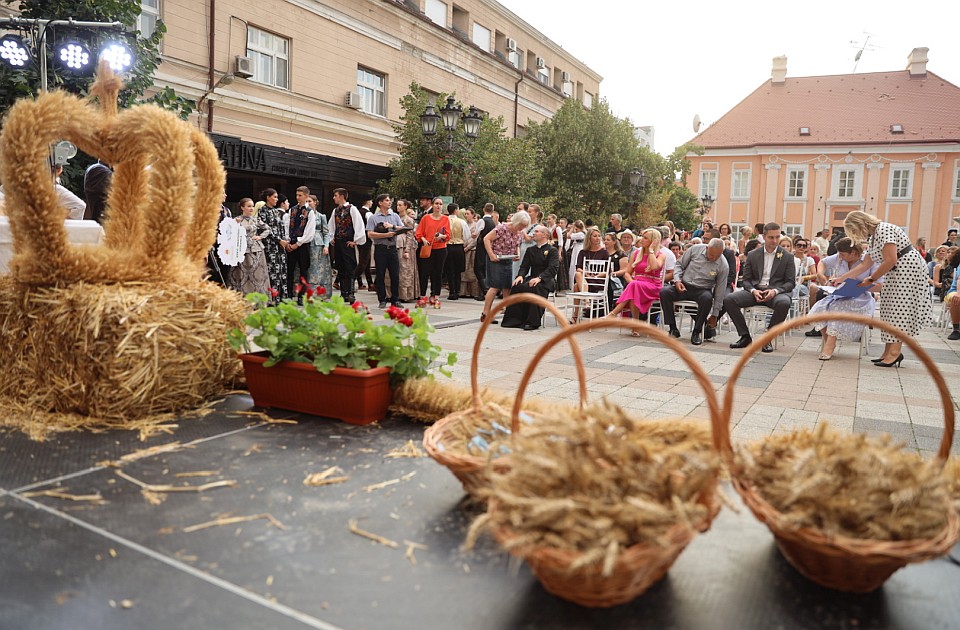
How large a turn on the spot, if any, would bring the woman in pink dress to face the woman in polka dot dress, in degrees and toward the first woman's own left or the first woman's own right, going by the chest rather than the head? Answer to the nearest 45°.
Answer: approximately 90° to the first woman's own left

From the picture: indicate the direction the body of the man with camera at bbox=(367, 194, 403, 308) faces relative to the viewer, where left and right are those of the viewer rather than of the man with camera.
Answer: facing the viewer

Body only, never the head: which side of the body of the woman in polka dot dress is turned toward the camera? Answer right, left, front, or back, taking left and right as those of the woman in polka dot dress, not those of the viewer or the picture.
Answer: left

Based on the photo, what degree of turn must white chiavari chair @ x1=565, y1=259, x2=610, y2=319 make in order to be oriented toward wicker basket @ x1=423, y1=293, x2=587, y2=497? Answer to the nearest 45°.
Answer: approximately 45° to its left

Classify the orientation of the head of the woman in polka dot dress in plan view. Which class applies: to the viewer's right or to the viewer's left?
to the viewer's left

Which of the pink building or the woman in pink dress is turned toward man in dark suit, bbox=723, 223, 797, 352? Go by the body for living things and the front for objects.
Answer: the pink building

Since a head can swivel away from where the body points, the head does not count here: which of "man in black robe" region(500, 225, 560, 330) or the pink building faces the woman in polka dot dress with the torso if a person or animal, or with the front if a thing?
the pink building

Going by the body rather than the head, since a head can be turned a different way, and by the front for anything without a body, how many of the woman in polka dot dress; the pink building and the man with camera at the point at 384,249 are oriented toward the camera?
2

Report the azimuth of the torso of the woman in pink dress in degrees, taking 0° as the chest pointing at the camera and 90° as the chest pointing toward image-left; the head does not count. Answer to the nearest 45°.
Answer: approximately 45°

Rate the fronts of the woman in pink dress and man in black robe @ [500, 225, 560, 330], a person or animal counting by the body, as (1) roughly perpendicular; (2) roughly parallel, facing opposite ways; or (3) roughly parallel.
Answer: roughly parallel

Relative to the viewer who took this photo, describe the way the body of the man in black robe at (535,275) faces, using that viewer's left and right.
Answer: facing the viewer and to the left of the viewer

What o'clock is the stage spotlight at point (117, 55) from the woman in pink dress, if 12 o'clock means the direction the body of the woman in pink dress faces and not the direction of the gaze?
The stage spotlight is roughly at 1 o'clock from the woman in pink dress.

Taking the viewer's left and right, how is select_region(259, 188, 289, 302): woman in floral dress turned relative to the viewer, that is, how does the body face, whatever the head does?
facing the viewer and to the right of the viewer

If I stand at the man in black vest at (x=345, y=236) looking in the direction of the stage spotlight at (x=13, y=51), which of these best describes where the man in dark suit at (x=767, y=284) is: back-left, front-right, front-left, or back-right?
front-left

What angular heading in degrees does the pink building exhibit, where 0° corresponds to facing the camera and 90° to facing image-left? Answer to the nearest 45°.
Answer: approximately 0°

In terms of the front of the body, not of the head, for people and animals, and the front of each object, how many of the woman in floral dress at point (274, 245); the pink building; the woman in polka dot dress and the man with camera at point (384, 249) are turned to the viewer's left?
1

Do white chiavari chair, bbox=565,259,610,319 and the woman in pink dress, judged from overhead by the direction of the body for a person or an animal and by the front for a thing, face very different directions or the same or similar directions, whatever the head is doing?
same or similar directions
